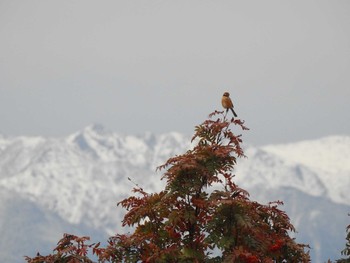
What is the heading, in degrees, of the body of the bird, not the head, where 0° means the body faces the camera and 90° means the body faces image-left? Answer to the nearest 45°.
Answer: approximately 45°
